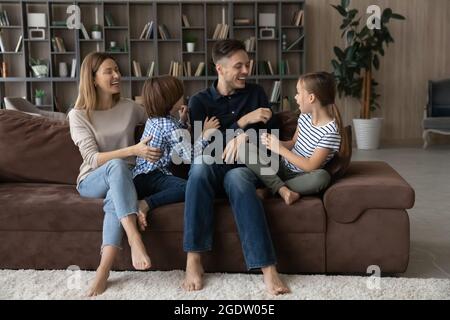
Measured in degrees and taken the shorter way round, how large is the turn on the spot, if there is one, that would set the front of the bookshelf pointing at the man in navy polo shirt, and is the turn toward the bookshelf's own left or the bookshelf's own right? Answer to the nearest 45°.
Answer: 0° — it already faces them

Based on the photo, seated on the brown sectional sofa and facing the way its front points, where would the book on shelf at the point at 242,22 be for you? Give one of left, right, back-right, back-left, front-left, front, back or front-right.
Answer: back

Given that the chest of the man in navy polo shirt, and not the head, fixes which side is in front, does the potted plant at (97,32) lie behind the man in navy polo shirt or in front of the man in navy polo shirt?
behind

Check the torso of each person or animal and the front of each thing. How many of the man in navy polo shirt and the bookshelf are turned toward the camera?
2

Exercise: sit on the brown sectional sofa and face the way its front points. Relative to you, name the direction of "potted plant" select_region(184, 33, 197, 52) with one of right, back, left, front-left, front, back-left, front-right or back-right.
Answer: back

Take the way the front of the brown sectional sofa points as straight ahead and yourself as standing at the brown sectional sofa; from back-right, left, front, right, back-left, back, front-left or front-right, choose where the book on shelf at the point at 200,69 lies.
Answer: back

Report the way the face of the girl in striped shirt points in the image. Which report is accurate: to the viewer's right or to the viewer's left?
to the viewer's left

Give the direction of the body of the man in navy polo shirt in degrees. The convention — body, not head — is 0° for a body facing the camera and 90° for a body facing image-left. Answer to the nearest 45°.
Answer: approximately 0°

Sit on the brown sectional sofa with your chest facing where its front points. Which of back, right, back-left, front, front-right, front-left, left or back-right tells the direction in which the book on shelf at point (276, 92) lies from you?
back
